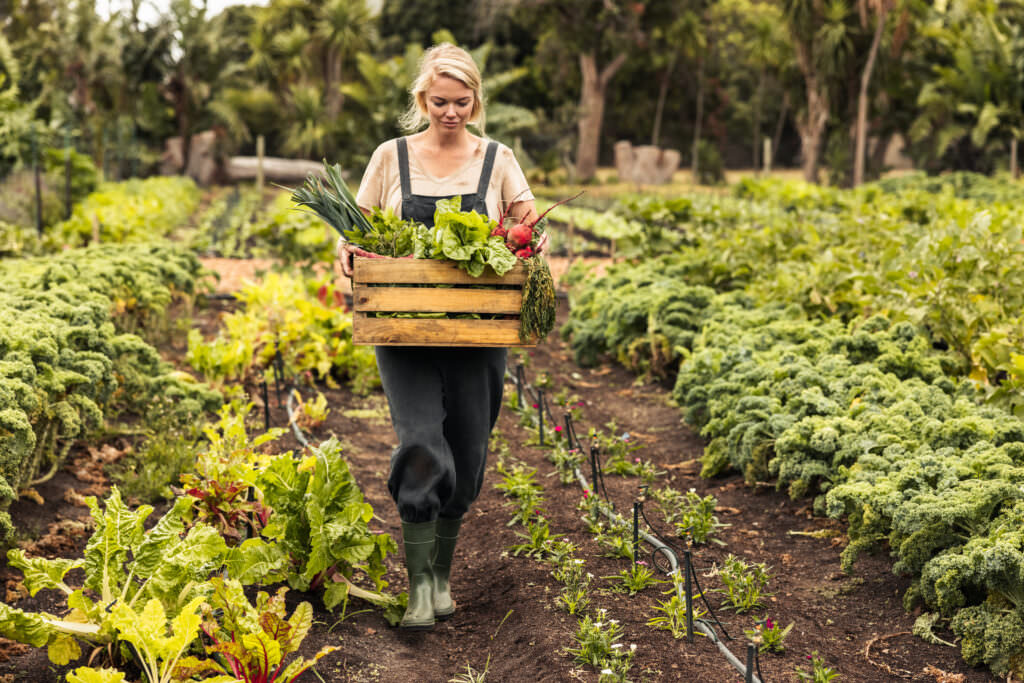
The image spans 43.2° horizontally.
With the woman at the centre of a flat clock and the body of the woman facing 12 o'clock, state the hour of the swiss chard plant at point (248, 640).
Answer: The swiss chard plant is roughly at 1 o'clock from the woman.

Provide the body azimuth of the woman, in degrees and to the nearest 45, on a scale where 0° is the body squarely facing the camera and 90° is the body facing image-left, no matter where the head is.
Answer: approximately 0°

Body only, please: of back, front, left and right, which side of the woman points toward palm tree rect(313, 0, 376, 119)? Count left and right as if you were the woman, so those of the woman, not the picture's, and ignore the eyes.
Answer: back

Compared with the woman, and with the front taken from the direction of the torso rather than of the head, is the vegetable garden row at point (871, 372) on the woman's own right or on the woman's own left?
on the woman's own left

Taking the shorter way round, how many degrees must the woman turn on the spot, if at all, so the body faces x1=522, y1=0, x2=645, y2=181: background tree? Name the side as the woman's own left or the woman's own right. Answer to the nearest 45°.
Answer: approximately 180°

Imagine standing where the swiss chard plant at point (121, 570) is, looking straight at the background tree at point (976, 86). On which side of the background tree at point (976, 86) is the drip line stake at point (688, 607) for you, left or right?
right

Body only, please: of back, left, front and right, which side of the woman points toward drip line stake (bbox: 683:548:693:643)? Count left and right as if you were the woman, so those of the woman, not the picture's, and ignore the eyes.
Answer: left

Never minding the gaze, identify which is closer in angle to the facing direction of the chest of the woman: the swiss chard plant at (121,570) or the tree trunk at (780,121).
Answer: the swiss chard plant

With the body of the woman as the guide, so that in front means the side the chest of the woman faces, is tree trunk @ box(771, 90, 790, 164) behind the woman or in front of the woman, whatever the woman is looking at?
behind

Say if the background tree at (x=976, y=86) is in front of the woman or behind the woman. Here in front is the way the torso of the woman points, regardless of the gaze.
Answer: behind
